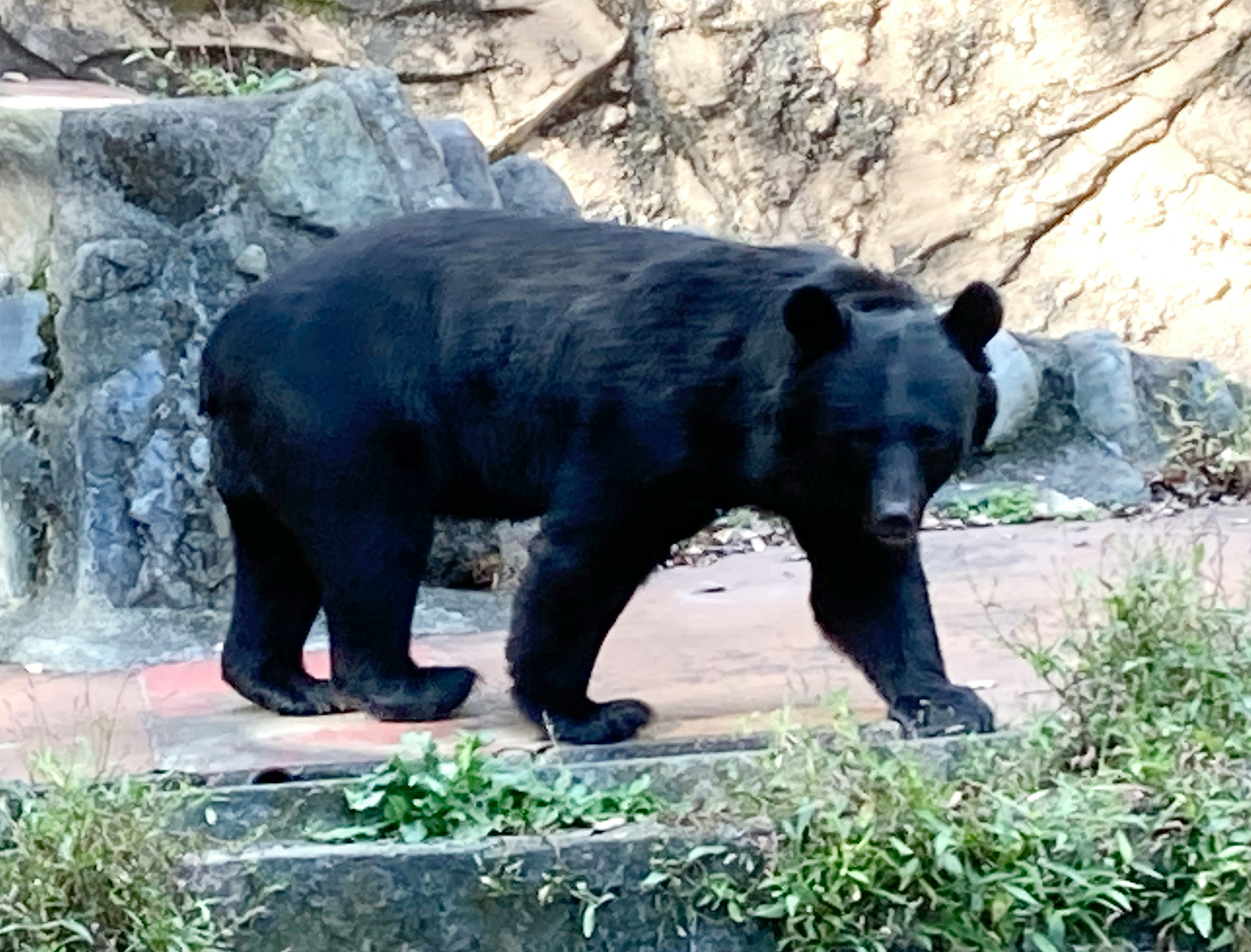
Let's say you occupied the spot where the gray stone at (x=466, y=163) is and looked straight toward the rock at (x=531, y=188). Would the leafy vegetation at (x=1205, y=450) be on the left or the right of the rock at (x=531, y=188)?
right

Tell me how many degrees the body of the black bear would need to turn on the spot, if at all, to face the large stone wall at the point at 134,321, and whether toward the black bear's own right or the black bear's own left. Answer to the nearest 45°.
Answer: approximately 135° to the black bear's own left

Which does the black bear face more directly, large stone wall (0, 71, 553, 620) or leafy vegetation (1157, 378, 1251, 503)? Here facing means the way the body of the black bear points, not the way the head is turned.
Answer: the leafy vegetation

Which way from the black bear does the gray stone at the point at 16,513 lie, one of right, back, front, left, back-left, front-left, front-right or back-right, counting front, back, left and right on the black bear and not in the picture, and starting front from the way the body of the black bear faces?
back-left

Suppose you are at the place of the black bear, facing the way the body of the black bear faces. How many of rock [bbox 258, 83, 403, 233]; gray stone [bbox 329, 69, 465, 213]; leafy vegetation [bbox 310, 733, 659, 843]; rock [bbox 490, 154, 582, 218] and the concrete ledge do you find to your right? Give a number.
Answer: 2

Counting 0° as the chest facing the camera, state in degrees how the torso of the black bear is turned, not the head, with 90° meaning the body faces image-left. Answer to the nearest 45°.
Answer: approximately 270°

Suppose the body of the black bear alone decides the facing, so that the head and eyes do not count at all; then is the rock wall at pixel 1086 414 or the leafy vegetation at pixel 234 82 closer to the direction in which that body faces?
the rock wall

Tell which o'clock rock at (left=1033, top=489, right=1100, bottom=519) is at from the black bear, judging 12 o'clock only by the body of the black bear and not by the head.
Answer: The rock is roughly at 10 o'clock from the black bear.

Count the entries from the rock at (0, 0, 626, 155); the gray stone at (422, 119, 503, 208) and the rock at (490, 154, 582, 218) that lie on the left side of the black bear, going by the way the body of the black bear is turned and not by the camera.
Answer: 3

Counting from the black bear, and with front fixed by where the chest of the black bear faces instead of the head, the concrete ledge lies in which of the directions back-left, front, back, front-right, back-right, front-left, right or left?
right

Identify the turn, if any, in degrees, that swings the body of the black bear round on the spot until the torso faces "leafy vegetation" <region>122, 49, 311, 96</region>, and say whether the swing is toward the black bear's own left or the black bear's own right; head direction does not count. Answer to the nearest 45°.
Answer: approximately 135° to the black bear's own left

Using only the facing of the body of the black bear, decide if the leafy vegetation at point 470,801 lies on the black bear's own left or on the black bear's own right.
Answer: on the black bear's own right

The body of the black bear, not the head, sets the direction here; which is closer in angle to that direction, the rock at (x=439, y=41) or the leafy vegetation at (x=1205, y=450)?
the leafy vegetation

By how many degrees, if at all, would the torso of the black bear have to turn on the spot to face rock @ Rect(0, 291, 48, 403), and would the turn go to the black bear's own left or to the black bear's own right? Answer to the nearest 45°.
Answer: approximately 135° to the black bear's own left

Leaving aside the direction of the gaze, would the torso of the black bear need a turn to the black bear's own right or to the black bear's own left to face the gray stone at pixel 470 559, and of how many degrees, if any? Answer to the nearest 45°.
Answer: approximately 90° to the black bear's own left
